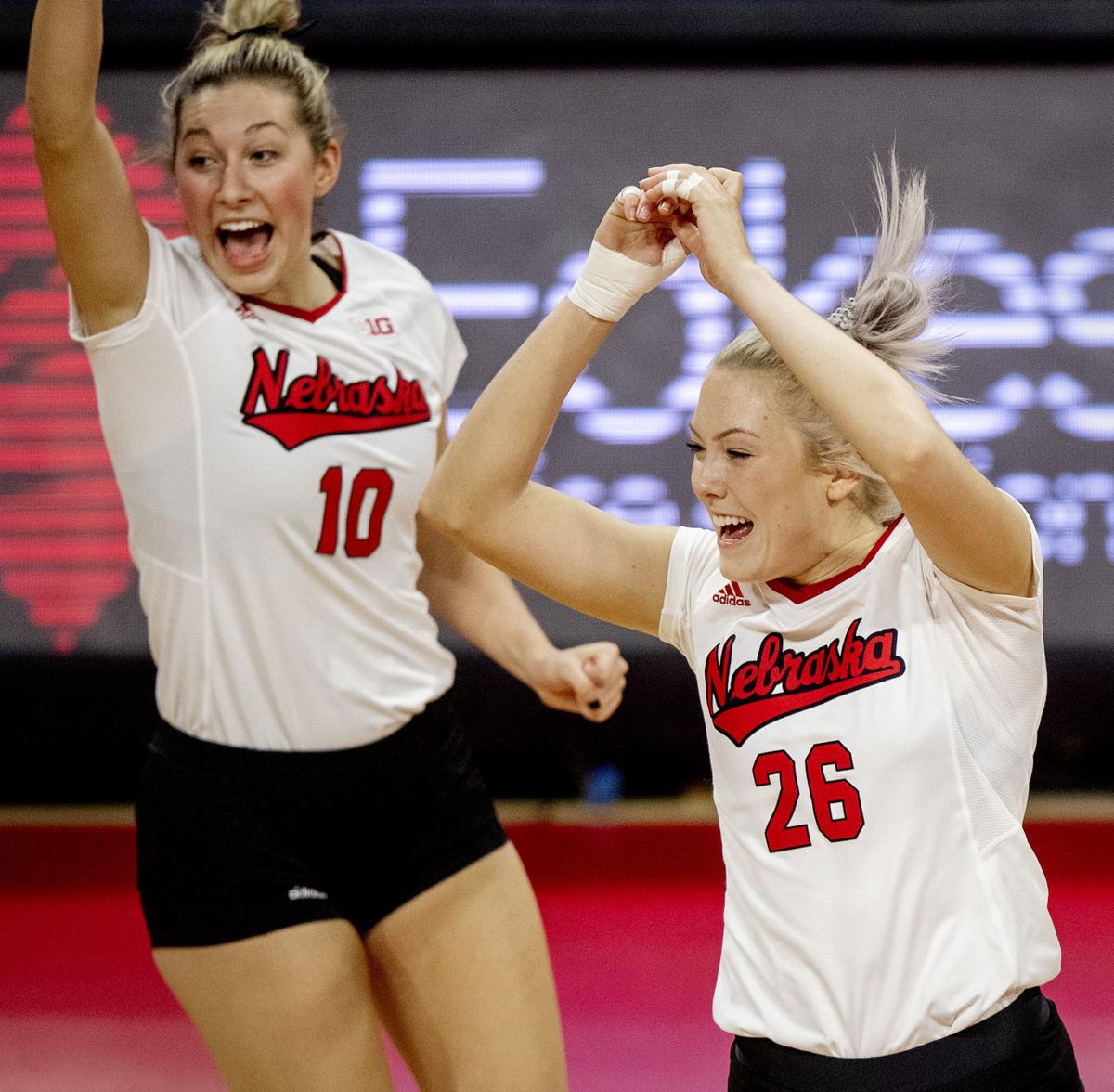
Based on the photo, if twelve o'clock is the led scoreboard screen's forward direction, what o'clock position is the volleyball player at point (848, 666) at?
The volleyball player is roughly at 12 o'clock from the led scoreboard screen.

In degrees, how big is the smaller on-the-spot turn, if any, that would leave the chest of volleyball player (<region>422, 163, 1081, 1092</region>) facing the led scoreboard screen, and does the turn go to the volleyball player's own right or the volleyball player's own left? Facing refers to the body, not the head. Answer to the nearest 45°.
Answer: approximately 135° to the volleyball player's own right

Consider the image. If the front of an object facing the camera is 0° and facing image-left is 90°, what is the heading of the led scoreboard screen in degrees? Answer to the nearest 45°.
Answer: approximately 0°

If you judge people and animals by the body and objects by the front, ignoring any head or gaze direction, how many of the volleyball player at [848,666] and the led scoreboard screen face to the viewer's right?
0

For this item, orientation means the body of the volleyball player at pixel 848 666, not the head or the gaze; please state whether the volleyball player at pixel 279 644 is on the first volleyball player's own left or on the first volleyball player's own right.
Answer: on the first volleyball player's own right

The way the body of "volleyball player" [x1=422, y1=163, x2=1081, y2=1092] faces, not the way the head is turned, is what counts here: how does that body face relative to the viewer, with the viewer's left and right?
facing the viewer and to the left of the viewer

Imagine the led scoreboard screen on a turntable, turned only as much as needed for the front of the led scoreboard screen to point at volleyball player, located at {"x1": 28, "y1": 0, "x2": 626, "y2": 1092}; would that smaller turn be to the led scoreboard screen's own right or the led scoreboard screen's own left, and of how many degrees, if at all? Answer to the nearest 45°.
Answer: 0° — it already faces them

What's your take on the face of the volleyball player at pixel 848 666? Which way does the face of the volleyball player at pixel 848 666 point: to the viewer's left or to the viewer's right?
to the viewer's left

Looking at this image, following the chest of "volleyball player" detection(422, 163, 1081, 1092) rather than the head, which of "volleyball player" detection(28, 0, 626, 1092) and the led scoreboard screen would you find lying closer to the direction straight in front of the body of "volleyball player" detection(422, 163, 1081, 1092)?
the volleyball player
